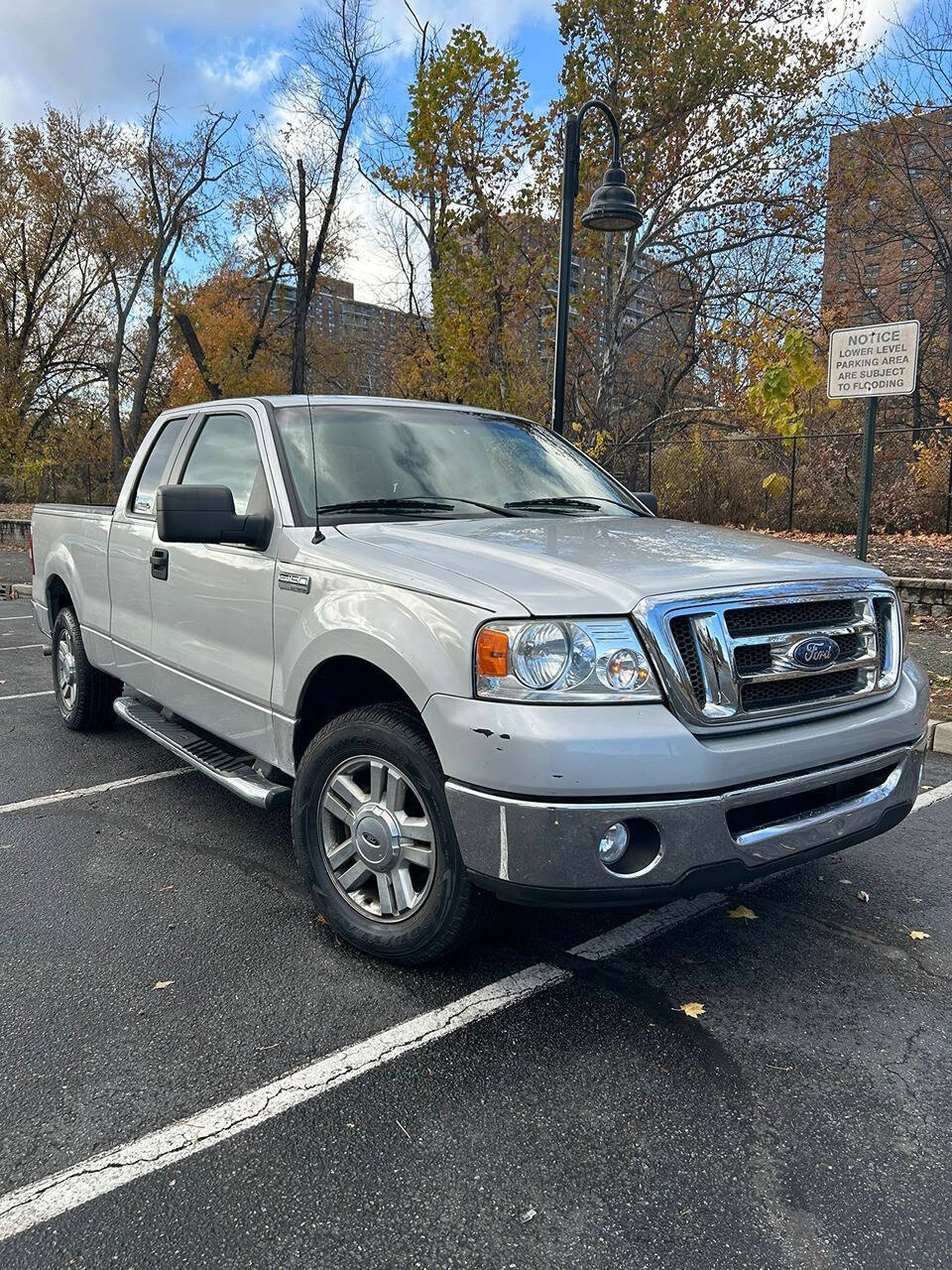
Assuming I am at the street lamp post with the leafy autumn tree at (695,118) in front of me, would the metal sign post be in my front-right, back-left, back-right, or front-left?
back-right

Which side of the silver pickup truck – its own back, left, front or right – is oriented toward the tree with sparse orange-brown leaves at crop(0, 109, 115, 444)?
back

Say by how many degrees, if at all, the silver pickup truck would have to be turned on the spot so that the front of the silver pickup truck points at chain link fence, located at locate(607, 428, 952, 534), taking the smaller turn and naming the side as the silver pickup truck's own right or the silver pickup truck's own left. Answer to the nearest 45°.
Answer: approximately 135° to the silver pickup truck's own left

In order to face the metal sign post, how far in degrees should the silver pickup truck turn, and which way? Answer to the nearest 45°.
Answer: approximately 90° to its left

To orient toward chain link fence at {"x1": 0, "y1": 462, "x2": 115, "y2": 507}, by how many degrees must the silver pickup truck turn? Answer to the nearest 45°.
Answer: approximately 180°

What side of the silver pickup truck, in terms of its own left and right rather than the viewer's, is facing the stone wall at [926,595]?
left

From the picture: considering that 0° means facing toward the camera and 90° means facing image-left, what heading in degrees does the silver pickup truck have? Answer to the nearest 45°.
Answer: approximately 315°

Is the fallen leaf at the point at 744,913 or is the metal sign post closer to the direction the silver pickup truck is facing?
the fallen leaf
